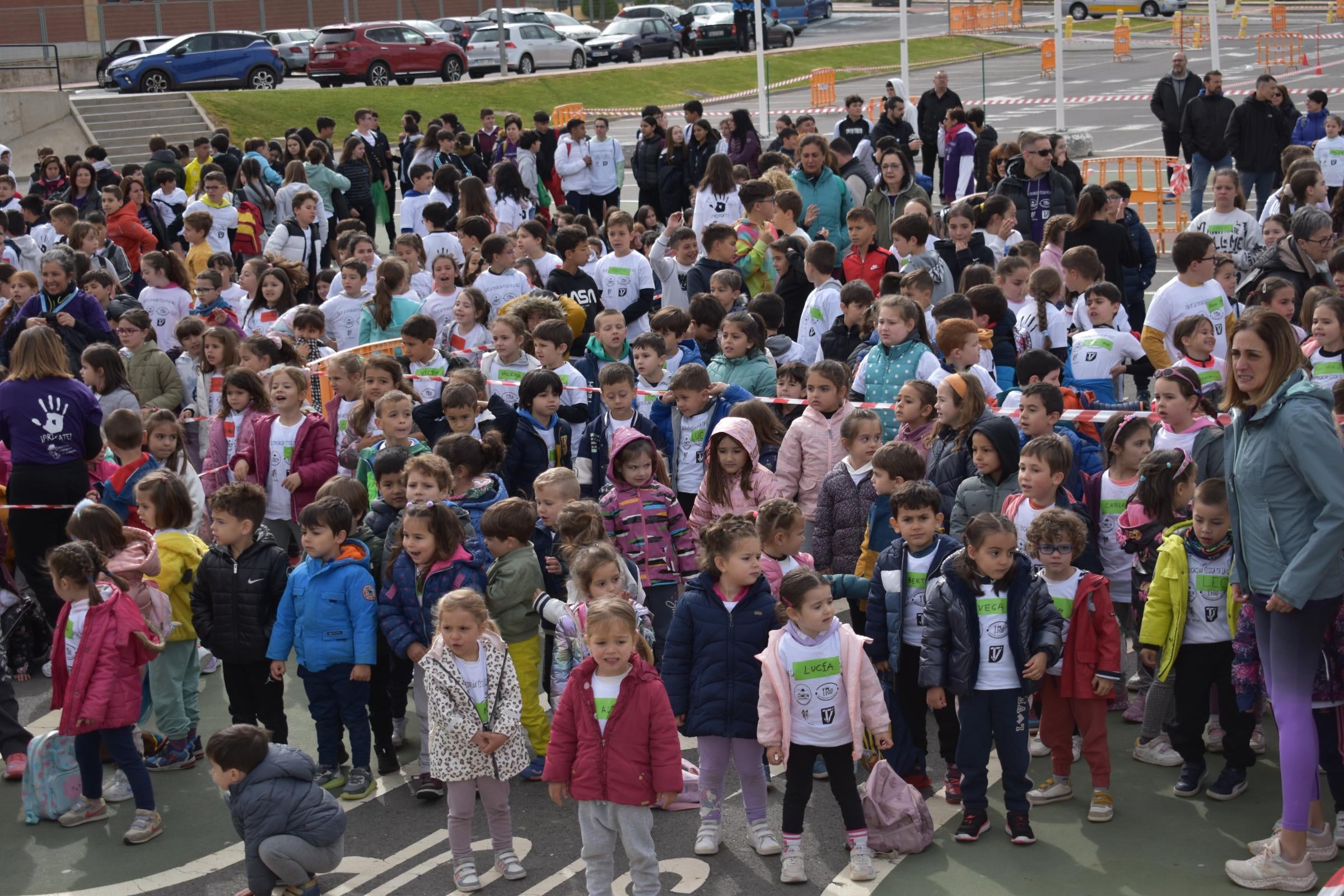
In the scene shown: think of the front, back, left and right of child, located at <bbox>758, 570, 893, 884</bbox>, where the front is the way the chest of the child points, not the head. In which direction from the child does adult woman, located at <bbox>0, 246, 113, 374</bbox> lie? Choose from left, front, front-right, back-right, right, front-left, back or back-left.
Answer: back-right

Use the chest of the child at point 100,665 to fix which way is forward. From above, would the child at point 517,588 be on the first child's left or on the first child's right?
on the first child's left

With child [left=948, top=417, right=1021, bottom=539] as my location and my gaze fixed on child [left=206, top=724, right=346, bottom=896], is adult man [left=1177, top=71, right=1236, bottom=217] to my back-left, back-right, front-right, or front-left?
back-right

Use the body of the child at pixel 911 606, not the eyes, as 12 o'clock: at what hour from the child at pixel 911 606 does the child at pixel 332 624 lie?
the child at pixel 332 624 is roughly at 3 o'clock from the child at pixel 911 606.

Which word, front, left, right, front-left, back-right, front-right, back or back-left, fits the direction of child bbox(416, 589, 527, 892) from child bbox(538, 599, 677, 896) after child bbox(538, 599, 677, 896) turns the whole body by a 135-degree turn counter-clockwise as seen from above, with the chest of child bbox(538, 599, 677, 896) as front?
left

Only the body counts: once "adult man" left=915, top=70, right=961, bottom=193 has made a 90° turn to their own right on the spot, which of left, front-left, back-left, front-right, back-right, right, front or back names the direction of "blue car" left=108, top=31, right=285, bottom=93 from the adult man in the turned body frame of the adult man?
front-right

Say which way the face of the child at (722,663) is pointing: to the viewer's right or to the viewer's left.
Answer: to the viewer's right

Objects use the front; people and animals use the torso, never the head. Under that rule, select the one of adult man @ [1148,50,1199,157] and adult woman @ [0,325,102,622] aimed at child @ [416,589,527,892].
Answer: the adult man

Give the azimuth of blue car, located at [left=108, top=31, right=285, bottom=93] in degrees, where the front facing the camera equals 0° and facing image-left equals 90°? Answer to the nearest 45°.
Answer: approximately 90°
